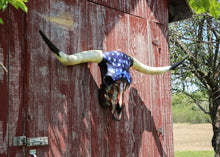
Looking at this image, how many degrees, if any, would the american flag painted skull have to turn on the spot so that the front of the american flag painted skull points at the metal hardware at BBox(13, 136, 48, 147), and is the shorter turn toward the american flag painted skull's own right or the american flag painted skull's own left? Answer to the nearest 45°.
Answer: approximately 90° to the american flag painted skull's own right

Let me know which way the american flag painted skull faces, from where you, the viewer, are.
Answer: facing the viewer and to the right of the viewer

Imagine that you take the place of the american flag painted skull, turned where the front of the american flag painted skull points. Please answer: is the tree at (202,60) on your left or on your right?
on your left
